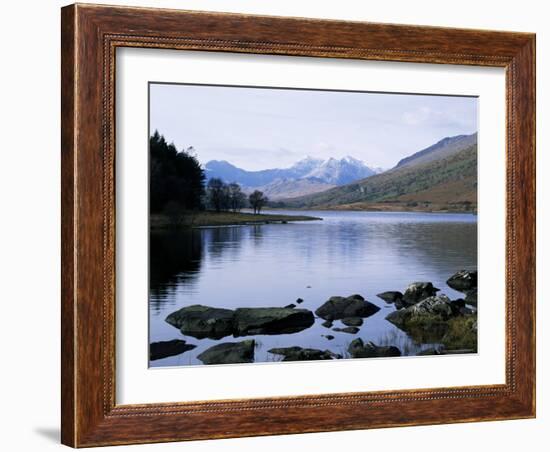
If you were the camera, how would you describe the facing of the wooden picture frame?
facing the viewer and to the right of the viewer
